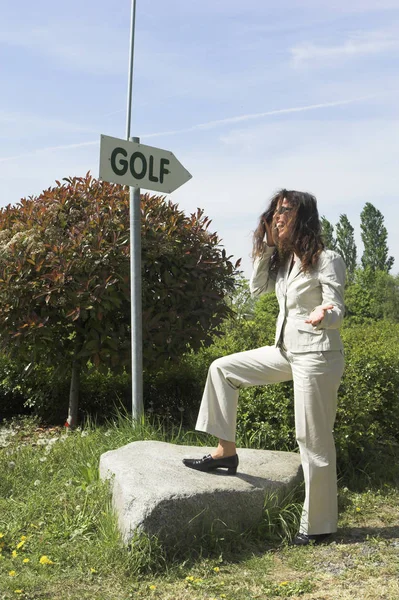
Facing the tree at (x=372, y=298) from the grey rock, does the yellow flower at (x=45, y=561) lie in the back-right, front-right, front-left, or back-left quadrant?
back-left

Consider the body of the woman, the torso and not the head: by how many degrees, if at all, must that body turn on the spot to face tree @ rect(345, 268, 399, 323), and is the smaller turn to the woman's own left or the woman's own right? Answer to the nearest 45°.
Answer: approximately 135° to the woman's own right

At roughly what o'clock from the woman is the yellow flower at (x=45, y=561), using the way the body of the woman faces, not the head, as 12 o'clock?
The yellow flower is roughly at 1 o'clock from the woman.

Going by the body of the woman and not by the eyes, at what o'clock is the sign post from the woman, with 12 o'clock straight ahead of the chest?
The sign post is roughly at 3 o'clock from the woman.

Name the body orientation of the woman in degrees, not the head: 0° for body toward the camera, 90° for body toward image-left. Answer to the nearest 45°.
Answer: approximately 45°

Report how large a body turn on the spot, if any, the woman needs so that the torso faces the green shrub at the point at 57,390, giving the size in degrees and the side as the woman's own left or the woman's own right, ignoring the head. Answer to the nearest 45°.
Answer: approximately 90° to the woman's own right

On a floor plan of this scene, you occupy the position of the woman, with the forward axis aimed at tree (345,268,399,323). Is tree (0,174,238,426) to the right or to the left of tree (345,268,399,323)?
left

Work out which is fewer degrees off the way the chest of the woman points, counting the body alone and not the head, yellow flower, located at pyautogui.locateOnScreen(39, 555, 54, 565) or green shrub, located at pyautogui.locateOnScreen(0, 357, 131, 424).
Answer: the yellow flower

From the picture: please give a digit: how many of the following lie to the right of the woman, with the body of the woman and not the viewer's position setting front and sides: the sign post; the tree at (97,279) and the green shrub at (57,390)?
3

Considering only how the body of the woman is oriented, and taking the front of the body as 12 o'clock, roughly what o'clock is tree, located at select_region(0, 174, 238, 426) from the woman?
The tree is roughly at 3 o'clock from the woman.
